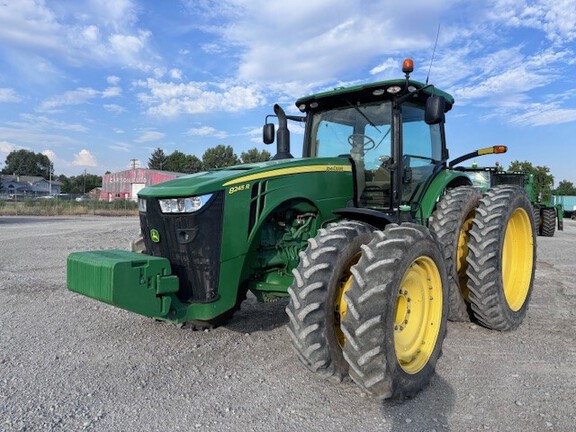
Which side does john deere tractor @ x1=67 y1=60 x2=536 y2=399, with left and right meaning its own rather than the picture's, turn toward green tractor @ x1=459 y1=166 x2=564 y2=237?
back

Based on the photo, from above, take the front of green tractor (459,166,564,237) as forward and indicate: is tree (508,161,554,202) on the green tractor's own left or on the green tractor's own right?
on the green tractor's own left

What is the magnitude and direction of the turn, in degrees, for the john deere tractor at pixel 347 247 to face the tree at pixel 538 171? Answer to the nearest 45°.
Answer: approximately 180°

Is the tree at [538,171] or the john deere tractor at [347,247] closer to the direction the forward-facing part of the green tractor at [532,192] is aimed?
the john deere tractor

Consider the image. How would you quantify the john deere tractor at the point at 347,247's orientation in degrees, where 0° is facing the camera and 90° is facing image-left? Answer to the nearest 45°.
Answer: approximately 45°
